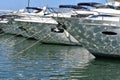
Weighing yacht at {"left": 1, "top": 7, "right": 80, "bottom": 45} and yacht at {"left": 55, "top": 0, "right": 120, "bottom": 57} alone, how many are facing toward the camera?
0

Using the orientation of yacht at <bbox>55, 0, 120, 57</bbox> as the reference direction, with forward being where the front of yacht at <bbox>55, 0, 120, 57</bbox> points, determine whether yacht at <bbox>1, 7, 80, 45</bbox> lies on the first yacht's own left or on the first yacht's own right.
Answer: on the first yacht's own right

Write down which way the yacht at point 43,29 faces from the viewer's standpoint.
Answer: facing away from the viewer and to the left of the viewer

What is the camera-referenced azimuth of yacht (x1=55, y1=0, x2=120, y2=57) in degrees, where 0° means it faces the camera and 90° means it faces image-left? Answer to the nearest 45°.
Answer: approximately 90°

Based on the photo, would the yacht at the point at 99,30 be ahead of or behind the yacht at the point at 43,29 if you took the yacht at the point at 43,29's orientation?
behind
